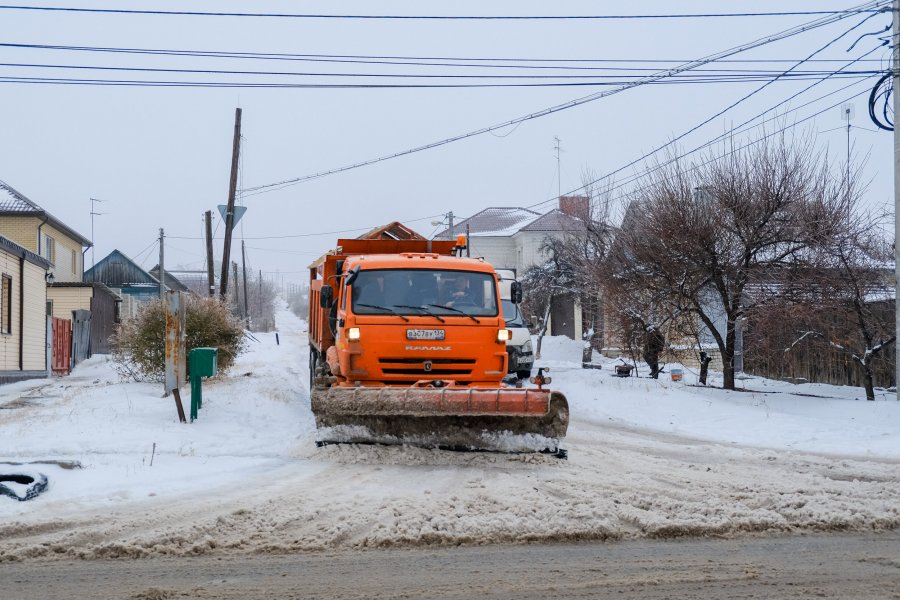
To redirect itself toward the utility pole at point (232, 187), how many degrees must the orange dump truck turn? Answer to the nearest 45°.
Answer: approximately 180°

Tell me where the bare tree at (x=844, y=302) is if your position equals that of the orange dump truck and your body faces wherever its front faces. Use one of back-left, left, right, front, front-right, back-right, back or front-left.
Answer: back-left

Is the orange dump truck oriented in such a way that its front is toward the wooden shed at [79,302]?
no

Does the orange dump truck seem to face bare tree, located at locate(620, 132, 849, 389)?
no

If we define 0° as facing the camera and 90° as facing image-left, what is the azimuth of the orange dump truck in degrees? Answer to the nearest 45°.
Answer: approximately 0°

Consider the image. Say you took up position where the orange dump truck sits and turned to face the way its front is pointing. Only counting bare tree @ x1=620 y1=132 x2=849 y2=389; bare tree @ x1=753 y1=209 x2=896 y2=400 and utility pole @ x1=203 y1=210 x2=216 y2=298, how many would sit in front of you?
0

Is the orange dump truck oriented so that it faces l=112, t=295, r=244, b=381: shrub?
no
